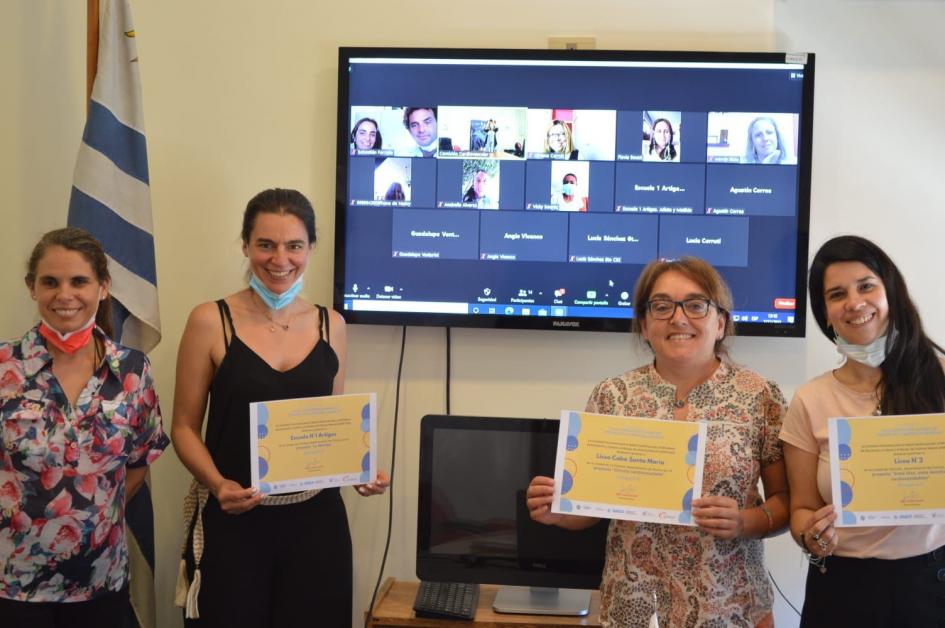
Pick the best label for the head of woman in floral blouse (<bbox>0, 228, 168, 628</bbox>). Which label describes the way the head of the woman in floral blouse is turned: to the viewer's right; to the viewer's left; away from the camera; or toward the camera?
toward the camera

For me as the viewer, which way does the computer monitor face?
facing the viewer

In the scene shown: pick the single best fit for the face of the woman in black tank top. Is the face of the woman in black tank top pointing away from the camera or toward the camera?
toward the camera

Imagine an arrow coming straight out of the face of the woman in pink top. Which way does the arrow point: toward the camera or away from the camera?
toward the camera

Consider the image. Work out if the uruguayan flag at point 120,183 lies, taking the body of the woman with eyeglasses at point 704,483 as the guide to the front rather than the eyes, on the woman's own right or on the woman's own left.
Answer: on the woman's own right

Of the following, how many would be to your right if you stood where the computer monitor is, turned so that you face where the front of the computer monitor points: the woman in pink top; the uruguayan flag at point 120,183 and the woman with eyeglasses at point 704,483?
1

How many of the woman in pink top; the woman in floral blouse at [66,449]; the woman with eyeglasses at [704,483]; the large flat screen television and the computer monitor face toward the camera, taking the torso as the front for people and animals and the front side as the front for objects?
5

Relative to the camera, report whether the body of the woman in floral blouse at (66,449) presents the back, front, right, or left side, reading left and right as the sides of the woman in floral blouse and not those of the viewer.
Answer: front

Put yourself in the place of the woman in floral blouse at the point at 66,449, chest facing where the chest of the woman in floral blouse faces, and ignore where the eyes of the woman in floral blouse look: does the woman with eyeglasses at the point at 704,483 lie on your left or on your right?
on your left

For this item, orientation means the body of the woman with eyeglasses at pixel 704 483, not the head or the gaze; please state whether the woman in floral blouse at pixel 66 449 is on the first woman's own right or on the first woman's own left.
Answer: on the first woman's own right
